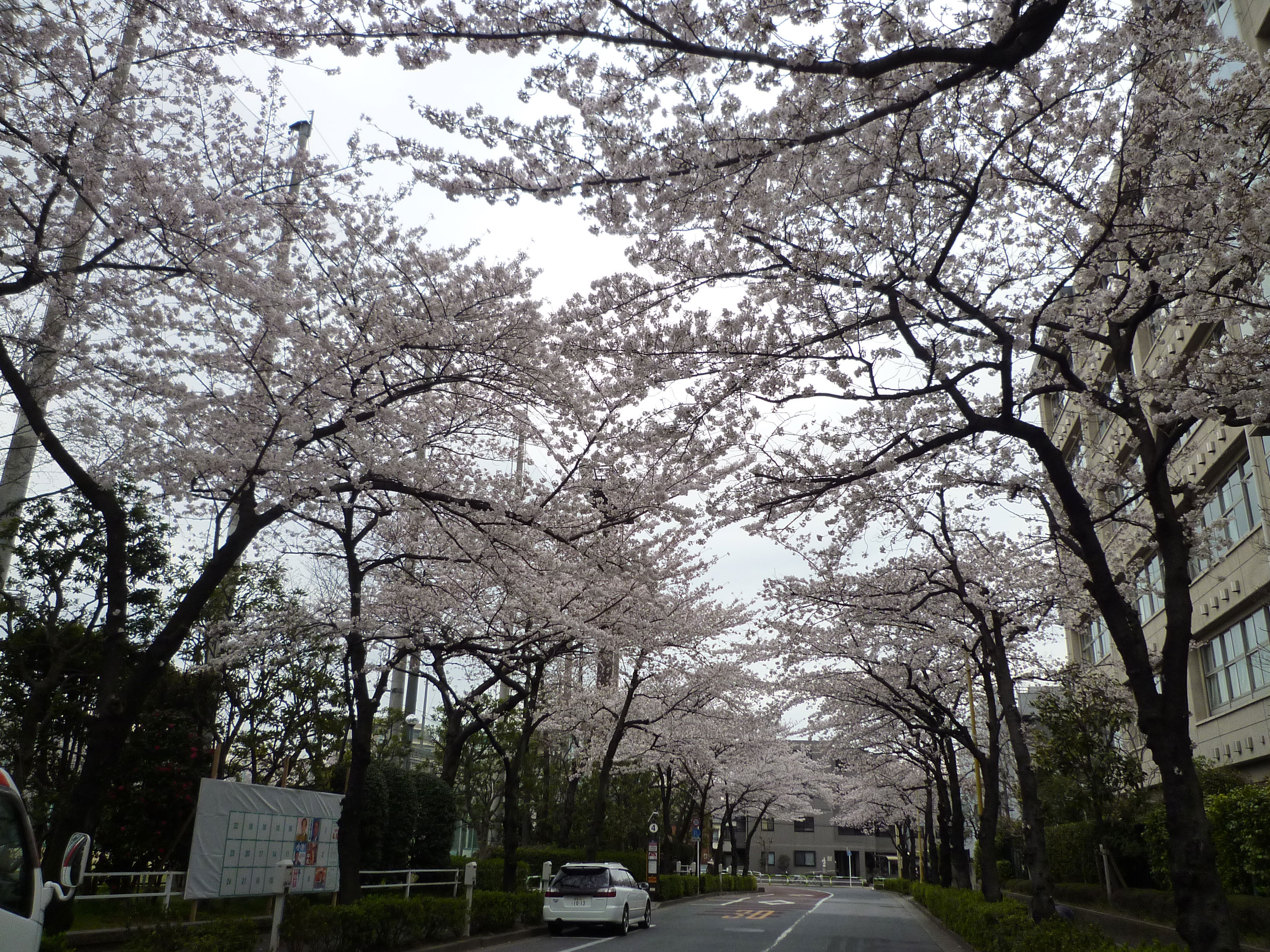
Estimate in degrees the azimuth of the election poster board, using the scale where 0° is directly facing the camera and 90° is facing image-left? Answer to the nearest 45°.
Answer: approximately 315°

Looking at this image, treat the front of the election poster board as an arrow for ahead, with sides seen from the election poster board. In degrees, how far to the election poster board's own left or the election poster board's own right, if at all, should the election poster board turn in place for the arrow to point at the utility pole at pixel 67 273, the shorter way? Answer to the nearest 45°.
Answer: approximately 90° to the election poster board's own right

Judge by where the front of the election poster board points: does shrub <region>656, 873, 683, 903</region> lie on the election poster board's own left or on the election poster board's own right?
on the election poster board's own left

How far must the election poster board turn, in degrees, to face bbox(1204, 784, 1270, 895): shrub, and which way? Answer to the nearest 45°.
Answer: approximately 45° to its left

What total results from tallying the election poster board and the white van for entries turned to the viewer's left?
0

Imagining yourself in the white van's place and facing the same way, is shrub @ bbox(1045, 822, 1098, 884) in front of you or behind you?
in front

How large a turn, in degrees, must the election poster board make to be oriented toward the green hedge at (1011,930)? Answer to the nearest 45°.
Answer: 0° — it already faces it
